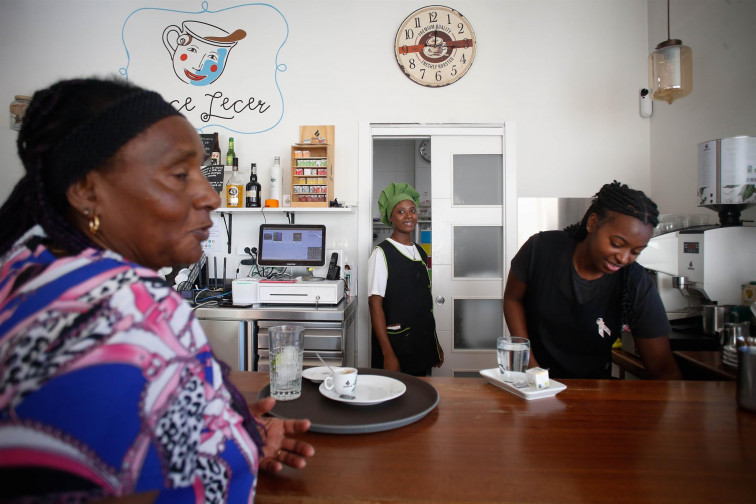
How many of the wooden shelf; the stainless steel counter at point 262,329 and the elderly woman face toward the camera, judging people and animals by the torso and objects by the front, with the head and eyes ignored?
2

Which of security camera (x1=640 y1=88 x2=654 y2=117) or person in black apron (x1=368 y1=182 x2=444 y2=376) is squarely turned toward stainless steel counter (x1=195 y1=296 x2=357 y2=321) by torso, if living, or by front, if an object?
the security camera

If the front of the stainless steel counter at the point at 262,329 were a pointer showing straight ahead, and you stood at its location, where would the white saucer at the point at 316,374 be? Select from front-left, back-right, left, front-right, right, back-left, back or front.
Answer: front

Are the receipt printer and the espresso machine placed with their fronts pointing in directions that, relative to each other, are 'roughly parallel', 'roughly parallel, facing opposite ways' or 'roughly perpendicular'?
roughly perpendicular

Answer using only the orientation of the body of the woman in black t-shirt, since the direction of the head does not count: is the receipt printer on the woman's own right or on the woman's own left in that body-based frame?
on the woman's own right

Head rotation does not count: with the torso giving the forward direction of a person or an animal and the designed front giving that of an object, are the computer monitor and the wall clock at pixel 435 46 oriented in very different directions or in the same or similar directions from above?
same or similar directions

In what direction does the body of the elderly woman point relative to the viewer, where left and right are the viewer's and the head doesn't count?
facing to the right of the viewer

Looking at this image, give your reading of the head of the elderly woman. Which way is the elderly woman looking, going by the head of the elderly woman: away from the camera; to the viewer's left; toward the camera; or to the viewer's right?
to the viewer's right

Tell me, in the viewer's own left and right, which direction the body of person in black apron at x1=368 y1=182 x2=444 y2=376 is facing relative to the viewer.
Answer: facing the viewer and to the right of the viewer

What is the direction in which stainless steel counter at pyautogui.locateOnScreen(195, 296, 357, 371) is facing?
toward the camera

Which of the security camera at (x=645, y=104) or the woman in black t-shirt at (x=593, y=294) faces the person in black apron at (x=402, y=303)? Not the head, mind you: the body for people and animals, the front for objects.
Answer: the security camera

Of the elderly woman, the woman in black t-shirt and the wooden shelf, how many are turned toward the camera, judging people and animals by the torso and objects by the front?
2

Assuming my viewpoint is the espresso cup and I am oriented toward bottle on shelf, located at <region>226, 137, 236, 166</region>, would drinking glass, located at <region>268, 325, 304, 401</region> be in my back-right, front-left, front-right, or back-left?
front-left

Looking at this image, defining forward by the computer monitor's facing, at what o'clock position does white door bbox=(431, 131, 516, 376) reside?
The white door is roughly at 9 o'clock from the computer monitor.

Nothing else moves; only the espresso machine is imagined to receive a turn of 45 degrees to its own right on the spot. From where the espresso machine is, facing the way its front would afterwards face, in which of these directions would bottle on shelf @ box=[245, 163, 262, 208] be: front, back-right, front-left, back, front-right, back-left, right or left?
front
